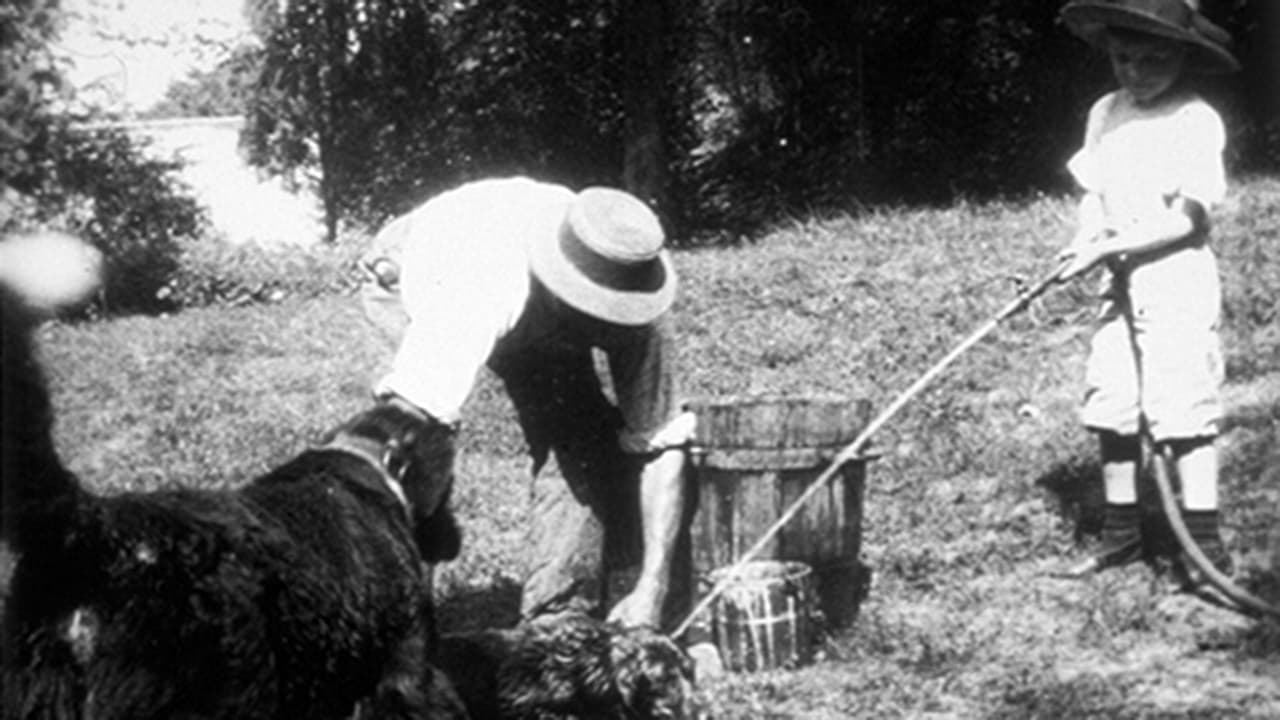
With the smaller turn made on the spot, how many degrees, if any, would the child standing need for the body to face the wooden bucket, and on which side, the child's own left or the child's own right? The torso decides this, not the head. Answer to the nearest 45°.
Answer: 0° — they already face it

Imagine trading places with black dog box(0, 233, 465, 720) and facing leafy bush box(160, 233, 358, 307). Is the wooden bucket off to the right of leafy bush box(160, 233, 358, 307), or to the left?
right

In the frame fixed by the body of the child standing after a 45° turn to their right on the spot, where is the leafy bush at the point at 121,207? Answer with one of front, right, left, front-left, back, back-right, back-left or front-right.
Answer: front-right

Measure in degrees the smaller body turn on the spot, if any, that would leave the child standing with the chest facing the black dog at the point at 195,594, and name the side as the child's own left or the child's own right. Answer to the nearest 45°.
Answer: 0° — they already face it

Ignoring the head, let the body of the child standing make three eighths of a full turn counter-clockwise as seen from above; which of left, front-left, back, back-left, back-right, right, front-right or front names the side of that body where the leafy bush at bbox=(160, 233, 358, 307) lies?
back-left

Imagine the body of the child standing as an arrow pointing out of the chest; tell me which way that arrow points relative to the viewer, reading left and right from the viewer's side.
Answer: facing the viewer and to the left of the viewer

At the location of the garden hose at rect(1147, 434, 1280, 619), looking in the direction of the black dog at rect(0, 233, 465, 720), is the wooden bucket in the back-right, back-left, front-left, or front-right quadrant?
front-right

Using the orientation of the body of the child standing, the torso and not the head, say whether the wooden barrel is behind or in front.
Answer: in front
